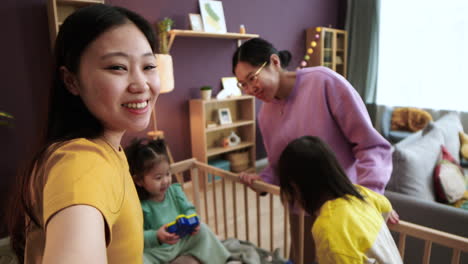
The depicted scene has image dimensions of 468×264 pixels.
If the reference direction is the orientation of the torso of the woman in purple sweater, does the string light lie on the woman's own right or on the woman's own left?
on the woman's own right

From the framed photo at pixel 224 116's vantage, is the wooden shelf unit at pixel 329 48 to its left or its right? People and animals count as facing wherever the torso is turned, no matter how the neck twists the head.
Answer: on its left

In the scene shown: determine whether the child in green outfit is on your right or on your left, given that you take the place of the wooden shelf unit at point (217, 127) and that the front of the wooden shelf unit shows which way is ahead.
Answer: on your right

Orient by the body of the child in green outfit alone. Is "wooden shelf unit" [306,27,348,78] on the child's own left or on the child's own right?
on the child's own left

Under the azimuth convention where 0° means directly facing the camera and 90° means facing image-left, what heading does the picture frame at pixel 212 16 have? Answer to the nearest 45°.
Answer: approximately 315°

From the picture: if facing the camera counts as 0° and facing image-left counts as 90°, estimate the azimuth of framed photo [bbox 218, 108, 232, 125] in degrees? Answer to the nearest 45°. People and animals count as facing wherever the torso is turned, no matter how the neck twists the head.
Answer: approximately 315°

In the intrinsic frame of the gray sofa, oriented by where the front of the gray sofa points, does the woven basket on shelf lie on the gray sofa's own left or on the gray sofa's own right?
on the gray sofa's own right

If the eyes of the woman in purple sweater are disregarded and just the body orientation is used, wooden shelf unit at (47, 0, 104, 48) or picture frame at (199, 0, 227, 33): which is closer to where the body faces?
the wooden shelf unit
